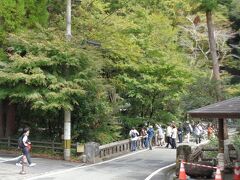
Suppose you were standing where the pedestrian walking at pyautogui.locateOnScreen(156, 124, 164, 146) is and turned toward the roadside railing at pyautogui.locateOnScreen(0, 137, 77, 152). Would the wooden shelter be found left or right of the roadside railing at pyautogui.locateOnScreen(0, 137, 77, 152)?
left

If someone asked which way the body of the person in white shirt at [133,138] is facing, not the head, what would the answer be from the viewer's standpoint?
away from the camera

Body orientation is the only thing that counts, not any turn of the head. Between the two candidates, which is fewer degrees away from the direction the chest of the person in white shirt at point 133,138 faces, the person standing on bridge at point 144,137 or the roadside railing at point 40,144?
the person standing on bridge
